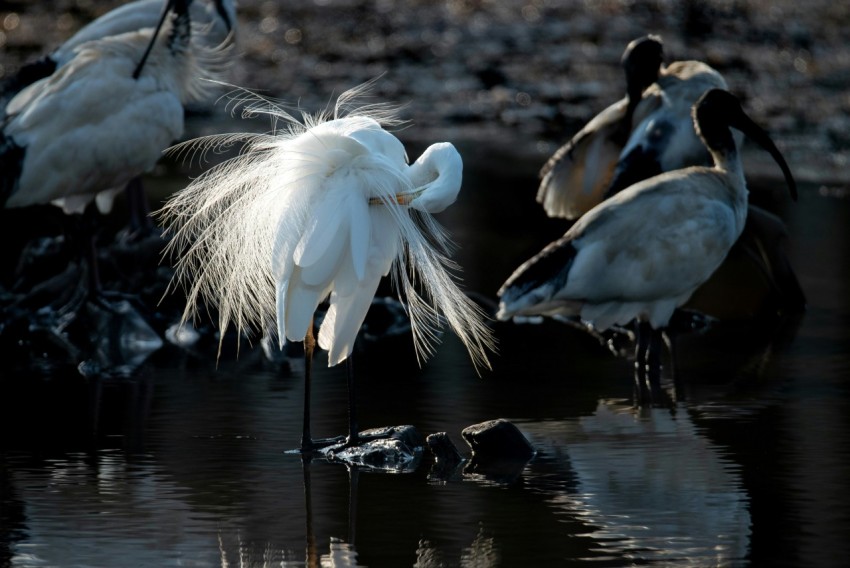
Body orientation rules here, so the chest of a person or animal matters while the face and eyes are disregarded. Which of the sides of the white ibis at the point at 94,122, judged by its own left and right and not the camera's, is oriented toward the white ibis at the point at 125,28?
left

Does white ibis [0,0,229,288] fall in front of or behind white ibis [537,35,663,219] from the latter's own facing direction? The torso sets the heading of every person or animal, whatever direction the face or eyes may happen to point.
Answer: behind

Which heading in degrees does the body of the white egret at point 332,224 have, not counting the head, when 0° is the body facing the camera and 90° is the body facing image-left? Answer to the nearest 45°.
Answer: approximately 225°

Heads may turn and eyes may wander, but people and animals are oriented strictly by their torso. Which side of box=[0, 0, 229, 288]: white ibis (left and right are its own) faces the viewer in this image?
right

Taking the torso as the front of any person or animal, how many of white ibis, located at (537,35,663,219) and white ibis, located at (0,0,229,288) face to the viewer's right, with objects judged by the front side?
2

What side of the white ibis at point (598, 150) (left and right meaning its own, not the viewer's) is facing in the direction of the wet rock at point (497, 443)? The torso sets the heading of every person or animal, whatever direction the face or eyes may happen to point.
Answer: back

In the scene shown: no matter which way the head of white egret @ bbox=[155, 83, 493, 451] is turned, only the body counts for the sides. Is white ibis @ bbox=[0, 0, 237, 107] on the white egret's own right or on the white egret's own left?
on the white egret's own left

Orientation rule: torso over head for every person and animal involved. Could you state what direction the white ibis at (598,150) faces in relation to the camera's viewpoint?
facing to the right of the viewer

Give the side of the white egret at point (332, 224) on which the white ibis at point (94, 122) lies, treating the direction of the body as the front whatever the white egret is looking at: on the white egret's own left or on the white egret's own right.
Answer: on the white egret's own left
